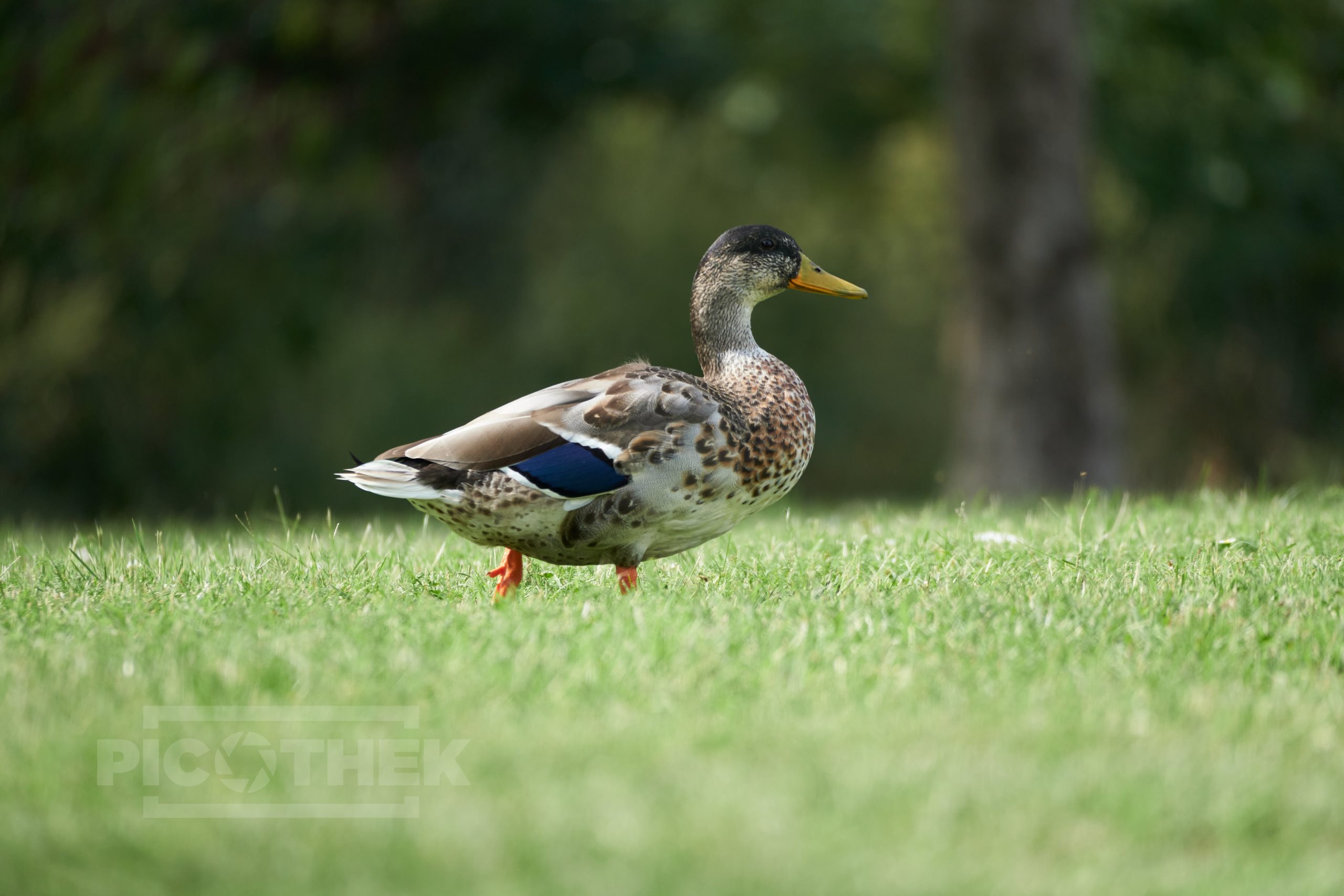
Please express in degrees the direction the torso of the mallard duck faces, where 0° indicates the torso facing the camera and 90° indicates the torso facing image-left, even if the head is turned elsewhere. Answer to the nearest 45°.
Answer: approximately 270°

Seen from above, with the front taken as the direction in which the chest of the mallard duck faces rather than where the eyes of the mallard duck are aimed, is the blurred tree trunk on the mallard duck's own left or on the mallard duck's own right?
on the mallard duck's own left
